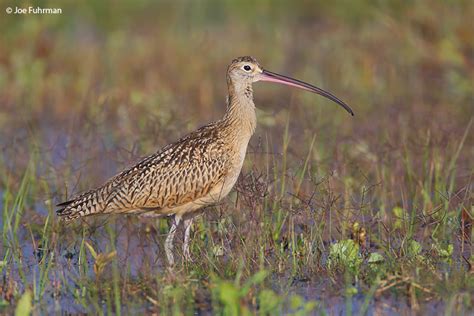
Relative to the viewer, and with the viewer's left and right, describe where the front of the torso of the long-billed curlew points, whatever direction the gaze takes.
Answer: facing to the right of the viewer
